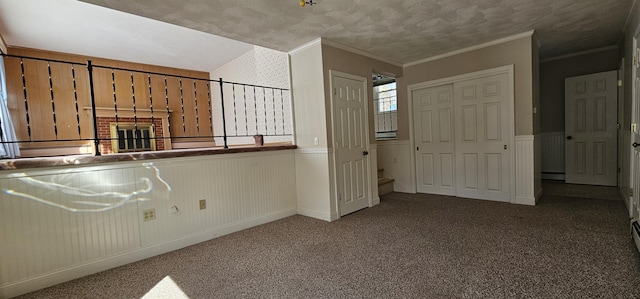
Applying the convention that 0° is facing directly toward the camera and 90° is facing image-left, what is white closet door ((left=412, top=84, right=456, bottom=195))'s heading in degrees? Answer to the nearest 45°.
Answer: approximately 45°

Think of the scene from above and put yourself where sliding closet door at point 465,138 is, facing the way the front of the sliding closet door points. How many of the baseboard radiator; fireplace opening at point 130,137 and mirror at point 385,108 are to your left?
1

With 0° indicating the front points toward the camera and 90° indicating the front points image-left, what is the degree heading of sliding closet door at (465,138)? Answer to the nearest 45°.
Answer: approximately 45°

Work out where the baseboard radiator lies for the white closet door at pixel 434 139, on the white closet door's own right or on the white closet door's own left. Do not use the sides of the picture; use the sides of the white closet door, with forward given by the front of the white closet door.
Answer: on the white closet door's own left

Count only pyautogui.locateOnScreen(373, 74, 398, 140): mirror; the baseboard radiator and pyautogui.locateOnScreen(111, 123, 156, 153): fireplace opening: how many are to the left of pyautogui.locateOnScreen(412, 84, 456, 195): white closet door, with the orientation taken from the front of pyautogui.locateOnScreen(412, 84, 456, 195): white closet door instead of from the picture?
1

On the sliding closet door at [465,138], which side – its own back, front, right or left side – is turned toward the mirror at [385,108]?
right

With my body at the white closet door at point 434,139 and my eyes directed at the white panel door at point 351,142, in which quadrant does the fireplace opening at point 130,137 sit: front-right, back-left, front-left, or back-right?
front-right

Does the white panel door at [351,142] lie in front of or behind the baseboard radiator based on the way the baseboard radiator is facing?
in front

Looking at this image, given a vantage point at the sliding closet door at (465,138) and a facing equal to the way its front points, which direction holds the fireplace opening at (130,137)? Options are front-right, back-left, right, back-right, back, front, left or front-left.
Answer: front-right

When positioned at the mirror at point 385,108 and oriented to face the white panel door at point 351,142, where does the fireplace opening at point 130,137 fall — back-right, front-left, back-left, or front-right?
front-right

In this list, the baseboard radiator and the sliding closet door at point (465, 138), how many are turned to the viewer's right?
0

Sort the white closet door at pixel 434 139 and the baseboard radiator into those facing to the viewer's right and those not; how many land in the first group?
0
